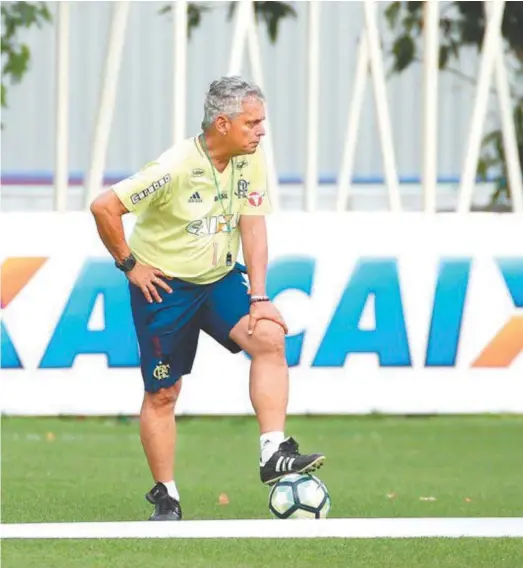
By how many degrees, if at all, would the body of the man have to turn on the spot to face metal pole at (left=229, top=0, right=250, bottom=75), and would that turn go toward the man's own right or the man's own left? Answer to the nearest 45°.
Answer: approximately 135° to the man's own left

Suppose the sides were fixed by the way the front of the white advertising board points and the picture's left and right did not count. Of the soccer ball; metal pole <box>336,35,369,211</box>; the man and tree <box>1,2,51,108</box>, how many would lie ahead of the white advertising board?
2

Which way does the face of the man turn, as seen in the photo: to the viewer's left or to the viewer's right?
to the viewer's right

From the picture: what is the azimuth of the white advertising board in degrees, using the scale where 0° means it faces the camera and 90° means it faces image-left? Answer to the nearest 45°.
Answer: approximately 0°

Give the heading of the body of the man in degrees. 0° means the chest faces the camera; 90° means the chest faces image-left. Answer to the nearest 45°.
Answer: approximately 315°

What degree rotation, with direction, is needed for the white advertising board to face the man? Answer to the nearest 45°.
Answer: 0° — it already faces them
